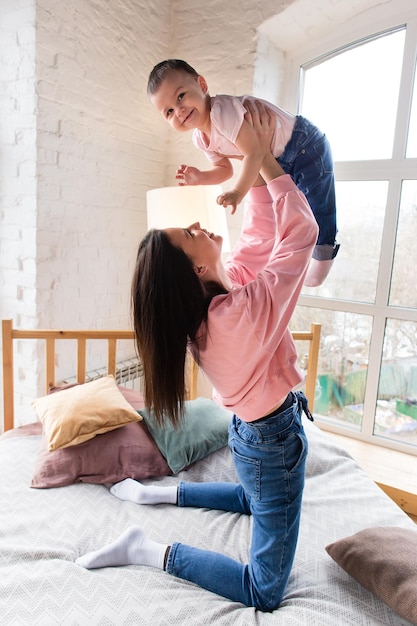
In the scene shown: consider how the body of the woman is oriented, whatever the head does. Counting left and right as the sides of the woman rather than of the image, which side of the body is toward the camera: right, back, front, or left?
right

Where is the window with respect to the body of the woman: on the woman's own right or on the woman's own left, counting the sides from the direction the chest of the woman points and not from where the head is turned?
on the woman's own left

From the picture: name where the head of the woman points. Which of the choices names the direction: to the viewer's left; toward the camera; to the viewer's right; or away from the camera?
to the viewer's right

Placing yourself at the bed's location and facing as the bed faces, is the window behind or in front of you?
behind

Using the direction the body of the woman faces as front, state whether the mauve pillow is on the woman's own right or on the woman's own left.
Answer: on the woman's own left

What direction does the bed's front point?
toward the camera
